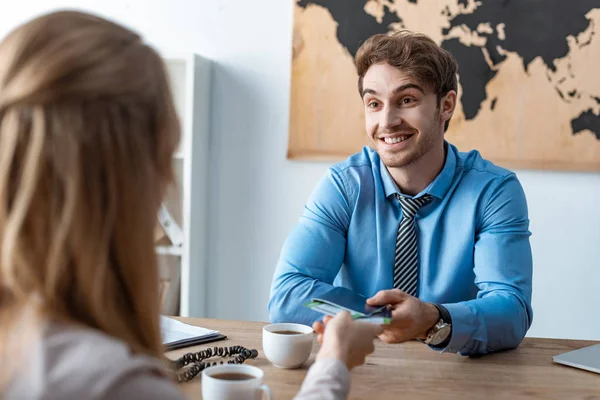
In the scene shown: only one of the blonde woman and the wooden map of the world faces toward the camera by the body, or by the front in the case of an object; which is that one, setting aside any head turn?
the wooden map of the world

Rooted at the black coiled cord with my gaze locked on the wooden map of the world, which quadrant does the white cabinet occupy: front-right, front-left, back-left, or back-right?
front-left

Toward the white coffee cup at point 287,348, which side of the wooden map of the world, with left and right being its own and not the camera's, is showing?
front

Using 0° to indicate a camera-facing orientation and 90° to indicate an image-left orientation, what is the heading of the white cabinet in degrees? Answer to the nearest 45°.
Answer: approximately 45°

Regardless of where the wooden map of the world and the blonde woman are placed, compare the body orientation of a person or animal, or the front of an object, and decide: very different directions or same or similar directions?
very different directions

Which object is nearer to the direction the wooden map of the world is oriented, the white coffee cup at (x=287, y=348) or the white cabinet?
the white coffee cup

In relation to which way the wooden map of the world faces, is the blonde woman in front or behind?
in front

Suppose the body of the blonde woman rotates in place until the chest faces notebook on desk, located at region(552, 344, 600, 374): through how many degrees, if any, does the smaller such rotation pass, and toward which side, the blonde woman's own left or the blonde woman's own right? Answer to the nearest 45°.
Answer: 0° — they already face it

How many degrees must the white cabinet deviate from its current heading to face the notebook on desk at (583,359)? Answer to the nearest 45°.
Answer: approximately 90° to its left

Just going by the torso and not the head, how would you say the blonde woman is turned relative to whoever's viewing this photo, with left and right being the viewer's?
facing away from the viewer and to the right of the viewer

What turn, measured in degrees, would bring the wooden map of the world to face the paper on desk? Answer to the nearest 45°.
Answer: approximately 45° to its right

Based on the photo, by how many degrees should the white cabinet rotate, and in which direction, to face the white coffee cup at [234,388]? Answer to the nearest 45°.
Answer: approximately 45° to its left

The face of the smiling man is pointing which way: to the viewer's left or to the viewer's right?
to the viewer's left

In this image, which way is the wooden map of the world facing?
toward the camera

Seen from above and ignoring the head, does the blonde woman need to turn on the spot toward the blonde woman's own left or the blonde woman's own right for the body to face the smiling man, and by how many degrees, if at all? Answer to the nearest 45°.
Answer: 0° — they already face them

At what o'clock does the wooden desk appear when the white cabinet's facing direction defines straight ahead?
The wooden desk is roughly at 10 o'clock from the white cabinet.

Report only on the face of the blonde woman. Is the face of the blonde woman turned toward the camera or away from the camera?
away from the camera

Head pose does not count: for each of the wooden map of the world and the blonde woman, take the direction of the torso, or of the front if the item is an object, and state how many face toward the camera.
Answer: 1

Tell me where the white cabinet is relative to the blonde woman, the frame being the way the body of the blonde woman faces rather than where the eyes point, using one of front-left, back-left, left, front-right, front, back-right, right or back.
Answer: front-left
